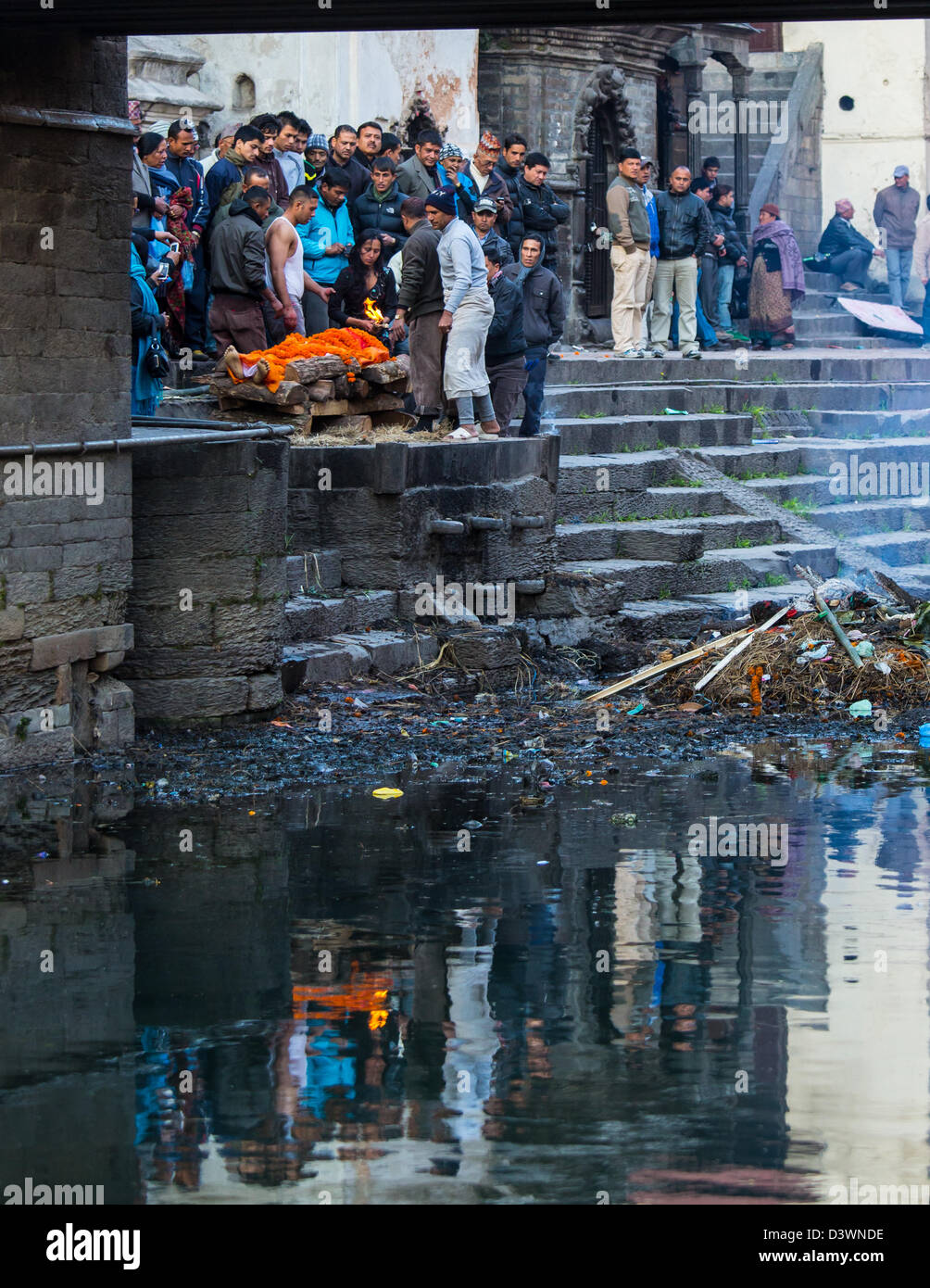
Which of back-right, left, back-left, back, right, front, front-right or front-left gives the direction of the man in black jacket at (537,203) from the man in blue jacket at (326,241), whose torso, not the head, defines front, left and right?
left

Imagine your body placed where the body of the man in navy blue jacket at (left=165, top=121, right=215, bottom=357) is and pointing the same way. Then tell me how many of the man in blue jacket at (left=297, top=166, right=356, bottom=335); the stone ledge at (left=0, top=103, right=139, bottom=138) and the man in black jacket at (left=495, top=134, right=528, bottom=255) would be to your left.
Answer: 2

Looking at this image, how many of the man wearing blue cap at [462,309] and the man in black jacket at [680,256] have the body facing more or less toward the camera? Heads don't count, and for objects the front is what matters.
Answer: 1

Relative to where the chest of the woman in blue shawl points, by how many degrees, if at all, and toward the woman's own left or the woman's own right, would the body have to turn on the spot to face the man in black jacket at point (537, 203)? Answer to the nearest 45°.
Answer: approximately 45° to the woman's own left

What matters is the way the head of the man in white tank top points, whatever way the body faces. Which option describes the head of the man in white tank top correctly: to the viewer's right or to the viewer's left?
to the viewer's right

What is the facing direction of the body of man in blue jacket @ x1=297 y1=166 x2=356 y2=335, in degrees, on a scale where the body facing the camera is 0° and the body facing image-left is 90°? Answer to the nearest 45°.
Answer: approximately 315°

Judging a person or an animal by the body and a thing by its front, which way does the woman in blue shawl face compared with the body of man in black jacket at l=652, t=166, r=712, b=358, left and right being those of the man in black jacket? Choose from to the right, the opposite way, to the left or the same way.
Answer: to the left

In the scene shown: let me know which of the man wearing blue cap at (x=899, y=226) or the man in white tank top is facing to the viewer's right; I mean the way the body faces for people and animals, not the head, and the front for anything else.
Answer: the man in white tank top

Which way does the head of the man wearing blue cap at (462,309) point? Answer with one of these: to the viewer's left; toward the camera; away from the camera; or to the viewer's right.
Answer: to the viewer's left

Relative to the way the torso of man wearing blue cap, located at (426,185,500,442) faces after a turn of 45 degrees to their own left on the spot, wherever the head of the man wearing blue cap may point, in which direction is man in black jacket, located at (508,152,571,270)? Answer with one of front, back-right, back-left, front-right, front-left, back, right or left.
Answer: back-right

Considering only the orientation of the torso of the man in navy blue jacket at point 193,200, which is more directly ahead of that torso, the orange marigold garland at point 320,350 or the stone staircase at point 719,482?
the orange marigold garland

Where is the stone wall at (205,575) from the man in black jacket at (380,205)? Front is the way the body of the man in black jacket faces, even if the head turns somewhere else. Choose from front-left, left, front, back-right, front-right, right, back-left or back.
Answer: front

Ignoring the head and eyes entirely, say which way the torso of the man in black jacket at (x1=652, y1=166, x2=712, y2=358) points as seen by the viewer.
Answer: toward the camera

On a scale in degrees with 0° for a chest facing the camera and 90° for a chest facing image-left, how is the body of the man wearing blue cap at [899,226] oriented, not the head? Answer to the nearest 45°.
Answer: approximately 0°
